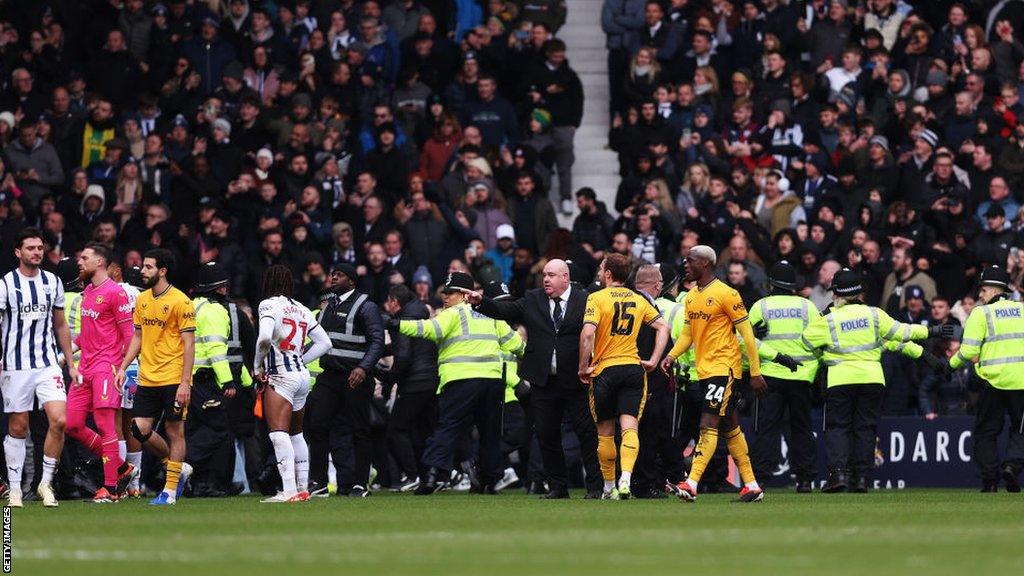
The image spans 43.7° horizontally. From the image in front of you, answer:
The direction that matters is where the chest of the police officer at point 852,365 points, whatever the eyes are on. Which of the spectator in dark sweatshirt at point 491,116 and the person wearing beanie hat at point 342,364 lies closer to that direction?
the spectator in dark sweatshirt

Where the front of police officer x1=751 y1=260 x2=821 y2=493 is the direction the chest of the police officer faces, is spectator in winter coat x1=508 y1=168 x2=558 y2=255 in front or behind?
in front

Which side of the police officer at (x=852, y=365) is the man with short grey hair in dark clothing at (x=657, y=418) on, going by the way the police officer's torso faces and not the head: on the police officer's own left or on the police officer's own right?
on the police officer's own left

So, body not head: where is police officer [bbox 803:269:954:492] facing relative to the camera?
away from the camera

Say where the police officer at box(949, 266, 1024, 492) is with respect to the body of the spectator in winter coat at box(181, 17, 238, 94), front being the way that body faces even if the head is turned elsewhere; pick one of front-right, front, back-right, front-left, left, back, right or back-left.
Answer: front-left

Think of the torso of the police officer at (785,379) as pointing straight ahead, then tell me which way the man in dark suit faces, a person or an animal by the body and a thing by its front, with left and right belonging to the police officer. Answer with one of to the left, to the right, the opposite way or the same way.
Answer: the opposite way

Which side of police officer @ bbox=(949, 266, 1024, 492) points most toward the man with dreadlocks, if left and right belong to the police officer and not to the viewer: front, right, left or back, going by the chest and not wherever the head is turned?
left

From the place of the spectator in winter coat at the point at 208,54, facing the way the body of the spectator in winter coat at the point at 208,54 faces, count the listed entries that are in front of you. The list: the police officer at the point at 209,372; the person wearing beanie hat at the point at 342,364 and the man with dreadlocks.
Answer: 3

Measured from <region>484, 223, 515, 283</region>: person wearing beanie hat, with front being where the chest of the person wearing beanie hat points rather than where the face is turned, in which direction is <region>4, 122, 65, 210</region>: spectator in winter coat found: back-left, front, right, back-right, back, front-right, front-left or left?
right

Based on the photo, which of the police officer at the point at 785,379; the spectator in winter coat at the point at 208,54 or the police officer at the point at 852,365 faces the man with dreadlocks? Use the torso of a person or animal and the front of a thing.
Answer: the spectator in winter coat

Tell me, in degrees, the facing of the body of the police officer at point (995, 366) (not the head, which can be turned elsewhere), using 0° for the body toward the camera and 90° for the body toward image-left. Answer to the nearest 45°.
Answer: approximately 135°

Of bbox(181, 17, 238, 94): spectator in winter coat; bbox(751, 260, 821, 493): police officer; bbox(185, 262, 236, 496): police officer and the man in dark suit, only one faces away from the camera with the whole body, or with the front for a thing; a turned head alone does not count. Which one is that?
bbox(751, 260, 821, 493): police officer

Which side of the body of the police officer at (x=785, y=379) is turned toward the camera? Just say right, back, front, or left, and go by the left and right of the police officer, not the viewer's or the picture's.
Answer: back
